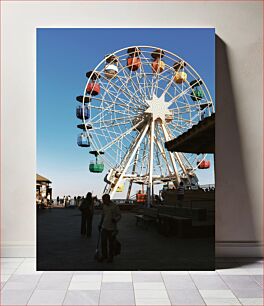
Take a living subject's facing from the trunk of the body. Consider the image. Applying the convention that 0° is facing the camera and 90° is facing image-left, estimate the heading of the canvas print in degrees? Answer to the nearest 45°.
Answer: approximately 0°
